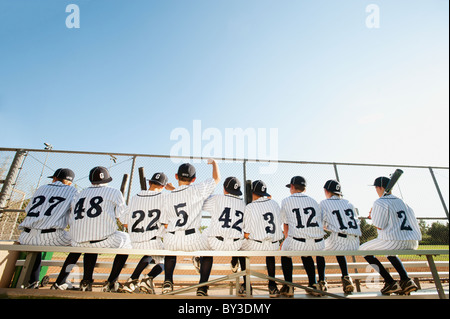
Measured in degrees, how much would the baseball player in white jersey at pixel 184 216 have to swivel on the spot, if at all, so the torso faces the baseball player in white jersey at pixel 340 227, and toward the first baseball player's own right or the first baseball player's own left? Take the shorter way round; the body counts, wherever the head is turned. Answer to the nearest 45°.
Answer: approximately 90° to the first baseball player's own right

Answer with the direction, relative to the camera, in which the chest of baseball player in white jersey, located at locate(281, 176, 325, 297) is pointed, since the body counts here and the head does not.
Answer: away from the camera

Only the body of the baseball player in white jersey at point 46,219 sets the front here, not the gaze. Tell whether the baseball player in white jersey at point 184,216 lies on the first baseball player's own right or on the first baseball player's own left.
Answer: on the first baseball player's own right

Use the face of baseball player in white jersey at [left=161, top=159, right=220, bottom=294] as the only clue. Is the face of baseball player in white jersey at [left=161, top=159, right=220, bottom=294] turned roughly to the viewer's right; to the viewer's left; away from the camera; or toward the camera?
away from the camera

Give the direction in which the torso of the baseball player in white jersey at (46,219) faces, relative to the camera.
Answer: away from the camera

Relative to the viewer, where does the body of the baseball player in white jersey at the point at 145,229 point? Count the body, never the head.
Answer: away from the camera

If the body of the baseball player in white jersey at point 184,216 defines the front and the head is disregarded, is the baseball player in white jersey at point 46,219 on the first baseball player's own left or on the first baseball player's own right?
on the first baseball player's own left

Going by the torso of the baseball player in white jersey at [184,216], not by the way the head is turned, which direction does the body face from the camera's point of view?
away from the camera

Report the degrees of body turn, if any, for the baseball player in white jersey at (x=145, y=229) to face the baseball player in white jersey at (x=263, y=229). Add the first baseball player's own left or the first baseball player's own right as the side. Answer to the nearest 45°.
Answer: approximately 90° to the first baseball player's own right

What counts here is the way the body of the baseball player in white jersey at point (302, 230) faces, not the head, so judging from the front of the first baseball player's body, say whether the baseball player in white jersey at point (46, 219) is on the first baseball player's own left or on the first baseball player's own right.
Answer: on the first baseball player's own left

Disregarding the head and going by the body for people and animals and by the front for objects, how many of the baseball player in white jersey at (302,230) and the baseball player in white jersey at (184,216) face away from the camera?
2

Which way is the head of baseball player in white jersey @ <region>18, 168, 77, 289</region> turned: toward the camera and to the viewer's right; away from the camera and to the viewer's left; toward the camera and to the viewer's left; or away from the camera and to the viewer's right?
away from the camera and to the viewer's left

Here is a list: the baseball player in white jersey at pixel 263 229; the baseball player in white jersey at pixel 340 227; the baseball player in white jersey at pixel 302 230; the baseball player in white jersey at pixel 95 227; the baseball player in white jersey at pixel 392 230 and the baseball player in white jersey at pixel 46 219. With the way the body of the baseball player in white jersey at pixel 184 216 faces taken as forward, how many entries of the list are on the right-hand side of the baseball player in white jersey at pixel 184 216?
4

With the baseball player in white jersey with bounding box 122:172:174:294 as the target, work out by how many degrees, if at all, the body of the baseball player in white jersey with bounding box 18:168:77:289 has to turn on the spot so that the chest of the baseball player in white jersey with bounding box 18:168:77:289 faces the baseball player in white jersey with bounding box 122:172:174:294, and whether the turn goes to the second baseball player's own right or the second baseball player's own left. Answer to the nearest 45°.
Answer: approximately 135° to the second baseball player's own right

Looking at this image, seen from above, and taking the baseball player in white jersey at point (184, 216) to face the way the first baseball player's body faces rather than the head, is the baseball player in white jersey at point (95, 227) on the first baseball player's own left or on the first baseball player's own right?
on the first baseball player's own left

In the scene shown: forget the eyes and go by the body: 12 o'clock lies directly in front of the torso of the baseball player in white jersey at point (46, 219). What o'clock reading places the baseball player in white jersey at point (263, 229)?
the baseball player in white jersey at point (263, 229) is roughly at 4 o'clock from the baseball player in white jersey at point (46, 219).
